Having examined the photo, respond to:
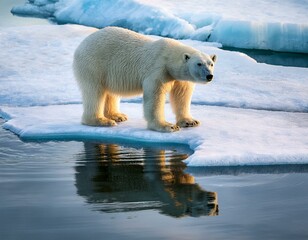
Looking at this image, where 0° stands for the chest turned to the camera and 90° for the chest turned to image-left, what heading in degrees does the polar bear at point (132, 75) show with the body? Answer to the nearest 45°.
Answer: approximately 315°
